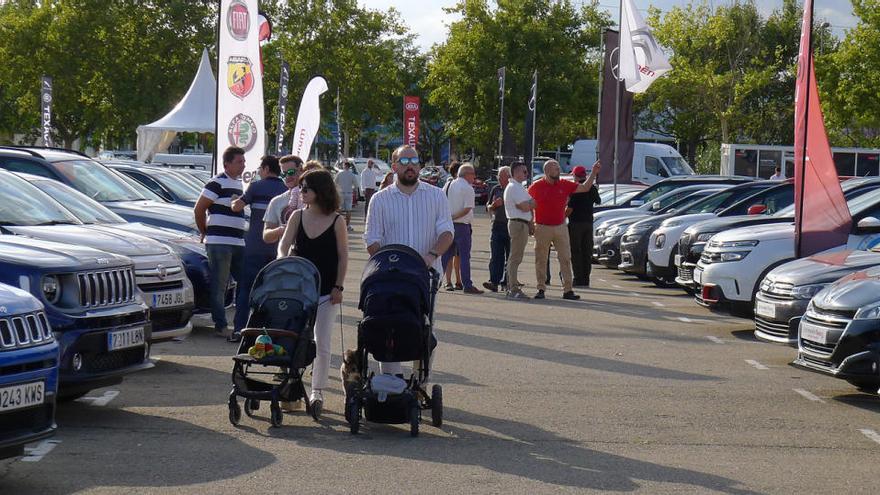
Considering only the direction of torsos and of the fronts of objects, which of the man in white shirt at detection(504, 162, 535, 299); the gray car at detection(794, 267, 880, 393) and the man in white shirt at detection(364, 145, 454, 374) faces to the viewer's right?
the man in white shirt at detection(504, 162, 535, 299)

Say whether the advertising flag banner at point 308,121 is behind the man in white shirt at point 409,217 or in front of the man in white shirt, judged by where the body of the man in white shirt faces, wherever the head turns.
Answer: behind

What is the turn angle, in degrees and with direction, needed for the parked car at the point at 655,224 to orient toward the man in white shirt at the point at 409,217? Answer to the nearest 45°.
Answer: approximately 45° to its left

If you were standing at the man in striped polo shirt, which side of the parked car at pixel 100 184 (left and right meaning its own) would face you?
front

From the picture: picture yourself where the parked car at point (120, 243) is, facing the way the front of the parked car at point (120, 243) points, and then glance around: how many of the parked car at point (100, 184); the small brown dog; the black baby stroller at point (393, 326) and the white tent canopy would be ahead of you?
2

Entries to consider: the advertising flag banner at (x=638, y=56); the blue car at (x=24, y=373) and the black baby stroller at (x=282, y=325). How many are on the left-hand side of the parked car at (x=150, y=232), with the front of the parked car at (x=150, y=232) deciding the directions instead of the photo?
1

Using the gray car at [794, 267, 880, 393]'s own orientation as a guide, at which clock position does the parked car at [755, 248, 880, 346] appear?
The parked car is roughly at 4 o'clock from the gray car.
